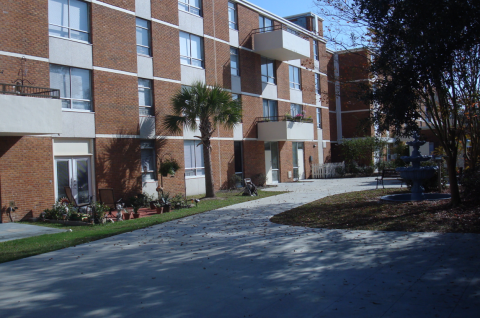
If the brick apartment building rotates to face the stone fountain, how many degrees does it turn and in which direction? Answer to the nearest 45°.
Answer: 0° — it already faces it

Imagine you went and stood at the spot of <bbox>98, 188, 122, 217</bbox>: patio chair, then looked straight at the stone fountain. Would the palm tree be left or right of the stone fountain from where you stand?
left

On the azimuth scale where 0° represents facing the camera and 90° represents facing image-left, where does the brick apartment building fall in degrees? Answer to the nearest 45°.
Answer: approximately 315°
